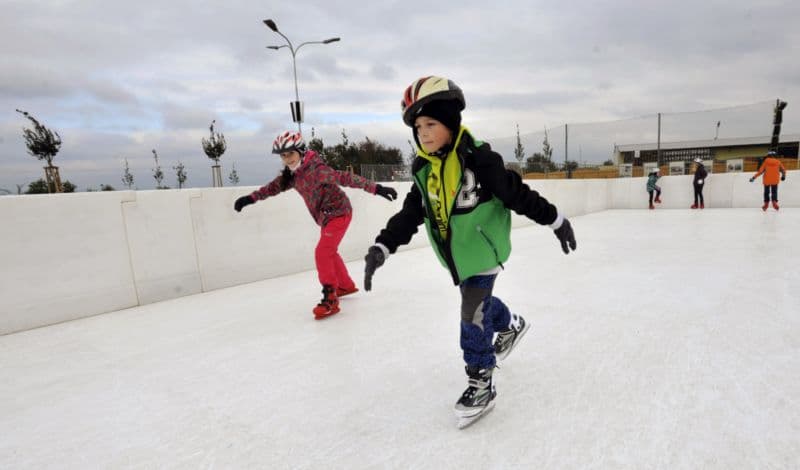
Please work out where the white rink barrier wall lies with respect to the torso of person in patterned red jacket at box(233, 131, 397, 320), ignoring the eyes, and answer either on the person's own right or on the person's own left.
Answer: on the person's own right

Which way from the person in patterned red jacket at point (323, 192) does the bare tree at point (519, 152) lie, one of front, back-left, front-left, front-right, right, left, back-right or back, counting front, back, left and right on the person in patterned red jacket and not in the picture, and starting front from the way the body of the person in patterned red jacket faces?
back

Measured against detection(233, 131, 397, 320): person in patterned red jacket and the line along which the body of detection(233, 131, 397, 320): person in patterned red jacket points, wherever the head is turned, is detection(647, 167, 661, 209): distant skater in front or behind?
behind

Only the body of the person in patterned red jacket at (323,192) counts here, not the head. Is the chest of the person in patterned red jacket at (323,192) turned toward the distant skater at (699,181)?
no

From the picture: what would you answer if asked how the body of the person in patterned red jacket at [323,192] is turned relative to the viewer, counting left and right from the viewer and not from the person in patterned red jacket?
facing the viewer and to the left of the viewer

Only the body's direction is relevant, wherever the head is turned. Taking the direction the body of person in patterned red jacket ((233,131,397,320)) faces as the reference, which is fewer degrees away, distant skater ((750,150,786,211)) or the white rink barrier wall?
the white rink barrier wall

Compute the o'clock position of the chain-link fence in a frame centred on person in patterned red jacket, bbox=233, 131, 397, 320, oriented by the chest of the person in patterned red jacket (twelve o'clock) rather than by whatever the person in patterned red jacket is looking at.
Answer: The chain-link fence is roughly at 6 o'clock from the person in patterned red jacket.

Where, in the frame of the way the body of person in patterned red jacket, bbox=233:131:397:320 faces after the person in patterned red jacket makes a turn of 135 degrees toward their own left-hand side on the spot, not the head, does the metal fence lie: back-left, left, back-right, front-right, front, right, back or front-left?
left

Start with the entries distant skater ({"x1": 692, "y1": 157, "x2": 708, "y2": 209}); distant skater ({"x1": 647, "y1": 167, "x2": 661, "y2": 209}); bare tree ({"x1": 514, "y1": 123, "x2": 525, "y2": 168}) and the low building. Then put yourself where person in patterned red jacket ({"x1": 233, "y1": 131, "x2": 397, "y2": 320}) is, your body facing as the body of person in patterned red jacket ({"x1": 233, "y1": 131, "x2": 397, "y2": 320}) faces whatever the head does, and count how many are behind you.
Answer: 4
